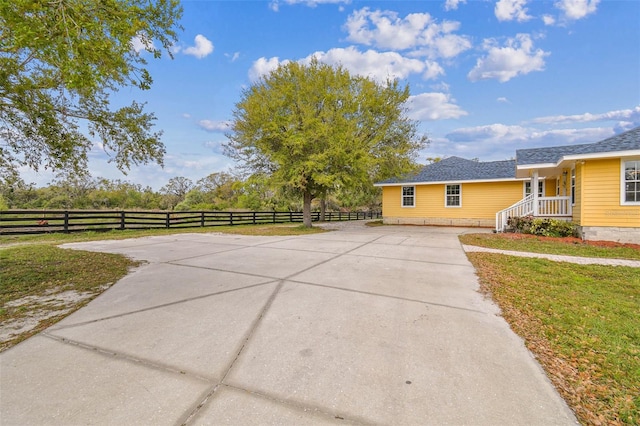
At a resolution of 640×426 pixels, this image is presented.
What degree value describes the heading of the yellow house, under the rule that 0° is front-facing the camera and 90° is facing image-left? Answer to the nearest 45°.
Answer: approximately 0°

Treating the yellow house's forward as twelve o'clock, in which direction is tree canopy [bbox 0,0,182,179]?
The tree canopy is roughly at 1 o'clock from the yellow house.

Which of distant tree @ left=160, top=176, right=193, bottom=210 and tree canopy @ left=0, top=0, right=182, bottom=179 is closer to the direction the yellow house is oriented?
the tree canopy

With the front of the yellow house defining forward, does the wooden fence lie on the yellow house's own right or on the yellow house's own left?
on the yellow house's own right

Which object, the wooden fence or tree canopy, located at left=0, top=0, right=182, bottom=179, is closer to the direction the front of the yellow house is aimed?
the tree canopy
